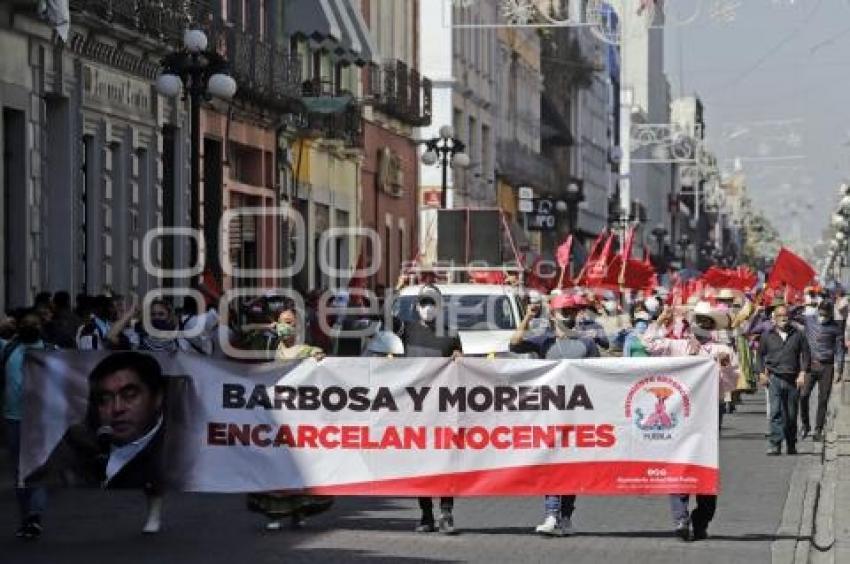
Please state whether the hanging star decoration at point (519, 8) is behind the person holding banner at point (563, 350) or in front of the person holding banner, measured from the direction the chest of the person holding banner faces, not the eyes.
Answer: behind

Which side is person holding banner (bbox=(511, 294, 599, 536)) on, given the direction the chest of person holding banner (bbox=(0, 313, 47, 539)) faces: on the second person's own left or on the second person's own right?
on the second person's own left

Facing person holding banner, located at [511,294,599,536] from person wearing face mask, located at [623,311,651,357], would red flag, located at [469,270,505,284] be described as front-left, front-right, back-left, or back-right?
back-right
